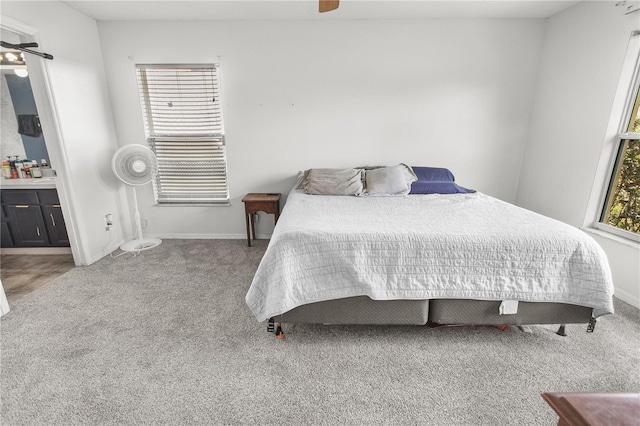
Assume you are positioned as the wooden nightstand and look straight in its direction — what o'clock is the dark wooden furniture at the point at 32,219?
The dark wooden furniture is roughly at 3 o'clock from the wooden nightstand.

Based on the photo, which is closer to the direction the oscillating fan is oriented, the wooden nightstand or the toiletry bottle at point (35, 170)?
the wooden nightstand

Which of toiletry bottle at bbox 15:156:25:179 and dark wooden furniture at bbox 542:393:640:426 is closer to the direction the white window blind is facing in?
the dark wooden furniture

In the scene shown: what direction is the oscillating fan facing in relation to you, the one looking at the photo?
facing the viewer and to the right of the viewer

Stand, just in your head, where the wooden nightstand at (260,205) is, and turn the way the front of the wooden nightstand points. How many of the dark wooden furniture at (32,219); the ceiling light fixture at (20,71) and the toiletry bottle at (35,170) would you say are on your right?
3

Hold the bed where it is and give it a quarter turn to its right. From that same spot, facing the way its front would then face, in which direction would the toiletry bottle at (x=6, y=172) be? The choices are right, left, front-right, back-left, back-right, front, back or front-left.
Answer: front

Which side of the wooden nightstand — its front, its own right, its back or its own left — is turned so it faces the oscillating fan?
right

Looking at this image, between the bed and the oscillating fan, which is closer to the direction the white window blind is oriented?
the bed

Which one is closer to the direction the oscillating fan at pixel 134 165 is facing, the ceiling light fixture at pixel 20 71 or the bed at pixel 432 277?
the bed

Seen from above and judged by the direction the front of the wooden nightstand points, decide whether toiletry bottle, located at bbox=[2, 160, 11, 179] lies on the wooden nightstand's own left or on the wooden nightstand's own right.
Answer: on the wooden nightstand's own right

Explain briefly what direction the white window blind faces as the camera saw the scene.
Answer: facing the viewer

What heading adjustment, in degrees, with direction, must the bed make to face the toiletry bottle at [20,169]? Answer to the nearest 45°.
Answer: approximately 90° to its right

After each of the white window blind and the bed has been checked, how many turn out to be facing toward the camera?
2

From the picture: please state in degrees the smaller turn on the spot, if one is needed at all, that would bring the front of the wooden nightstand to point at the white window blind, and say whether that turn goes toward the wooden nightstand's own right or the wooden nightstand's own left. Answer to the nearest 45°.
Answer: approximately 135° to the wooden nightstand's own right

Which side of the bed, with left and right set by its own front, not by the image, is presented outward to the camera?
front
